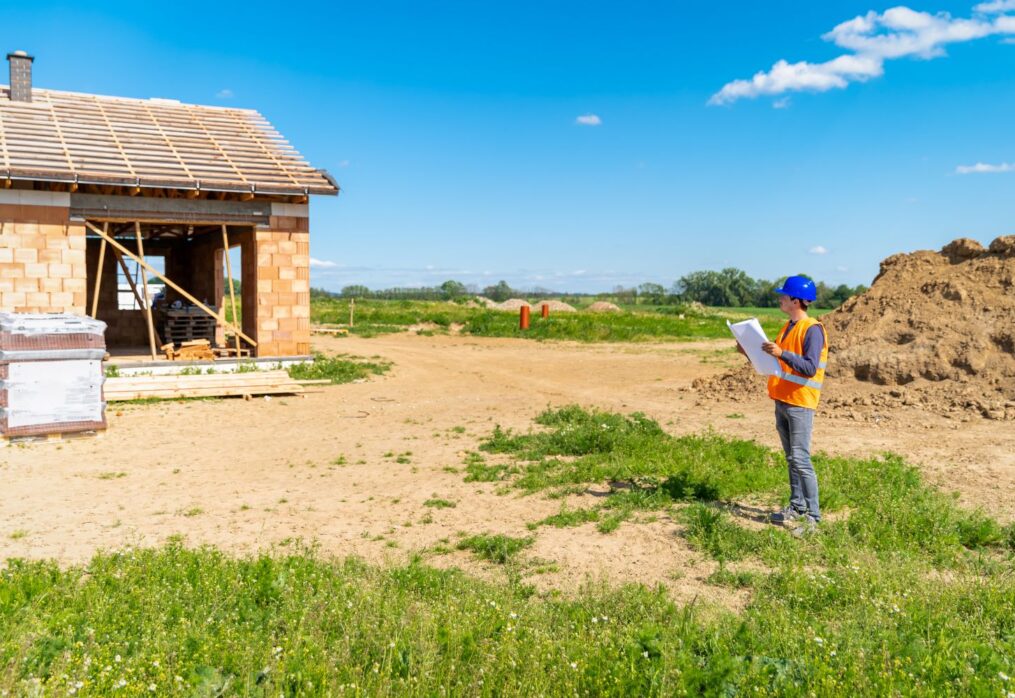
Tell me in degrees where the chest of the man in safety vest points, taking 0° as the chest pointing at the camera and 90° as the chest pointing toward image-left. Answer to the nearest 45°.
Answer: approximately 90°

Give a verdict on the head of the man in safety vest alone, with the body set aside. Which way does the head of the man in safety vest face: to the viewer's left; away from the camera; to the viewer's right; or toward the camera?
to the viewer's left

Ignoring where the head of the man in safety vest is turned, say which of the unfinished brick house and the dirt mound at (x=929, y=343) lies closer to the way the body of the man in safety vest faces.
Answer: the unfinished brick house

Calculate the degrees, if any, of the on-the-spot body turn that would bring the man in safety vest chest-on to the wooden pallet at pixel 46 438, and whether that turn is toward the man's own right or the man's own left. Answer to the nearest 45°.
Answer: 0° — they already face it

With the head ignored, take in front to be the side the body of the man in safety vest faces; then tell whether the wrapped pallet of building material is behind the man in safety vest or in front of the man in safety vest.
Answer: in front

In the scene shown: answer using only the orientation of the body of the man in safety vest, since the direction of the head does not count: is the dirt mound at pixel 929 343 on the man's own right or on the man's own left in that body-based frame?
on the man's own right

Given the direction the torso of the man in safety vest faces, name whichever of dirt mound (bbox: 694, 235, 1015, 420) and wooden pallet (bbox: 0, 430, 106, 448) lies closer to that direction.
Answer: the wooden pallet

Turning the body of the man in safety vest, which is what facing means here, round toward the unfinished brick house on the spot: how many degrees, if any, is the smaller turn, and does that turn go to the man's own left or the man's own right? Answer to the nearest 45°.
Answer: approximately 45° to the man's own right
